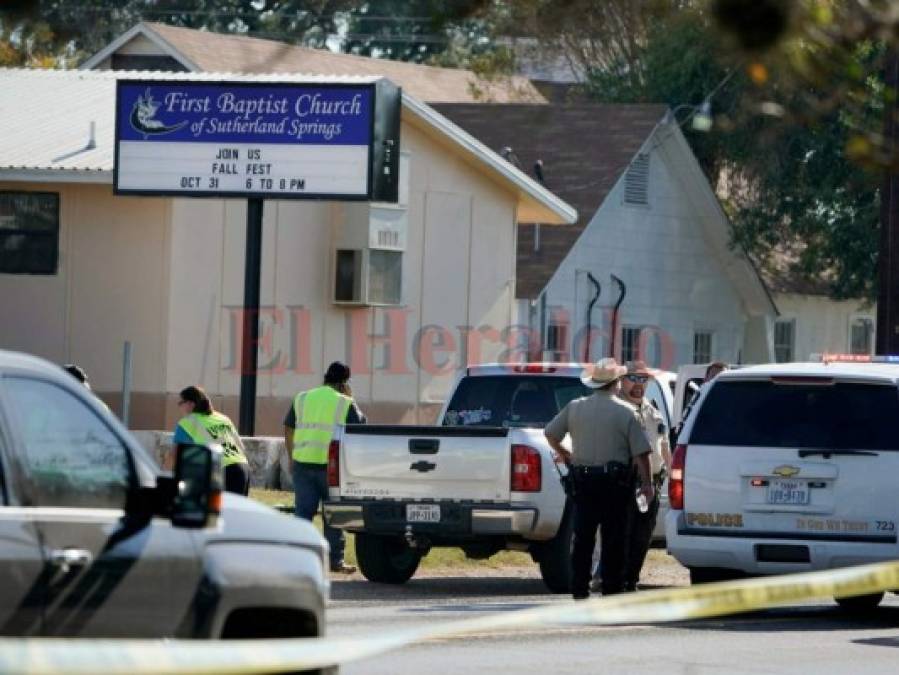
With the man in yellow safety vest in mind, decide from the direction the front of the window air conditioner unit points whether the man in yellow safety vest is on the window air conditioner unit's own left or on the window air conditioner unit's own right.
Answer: on the window air conditioner unit's own right

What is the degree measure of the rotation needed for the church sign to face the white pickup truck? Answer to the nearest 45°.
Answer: approximately 45° to its left

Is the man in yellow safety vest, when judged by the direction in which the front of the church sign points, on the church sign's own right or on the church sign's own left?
on the church sign's own left

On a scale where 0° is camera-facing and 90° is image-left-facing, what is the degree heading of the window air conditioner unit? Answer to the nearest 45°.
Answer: approximately 315°

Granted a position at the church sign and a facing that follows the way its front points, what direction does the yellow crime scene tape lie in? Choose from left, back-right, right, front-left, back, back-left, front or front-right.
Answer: front-left
